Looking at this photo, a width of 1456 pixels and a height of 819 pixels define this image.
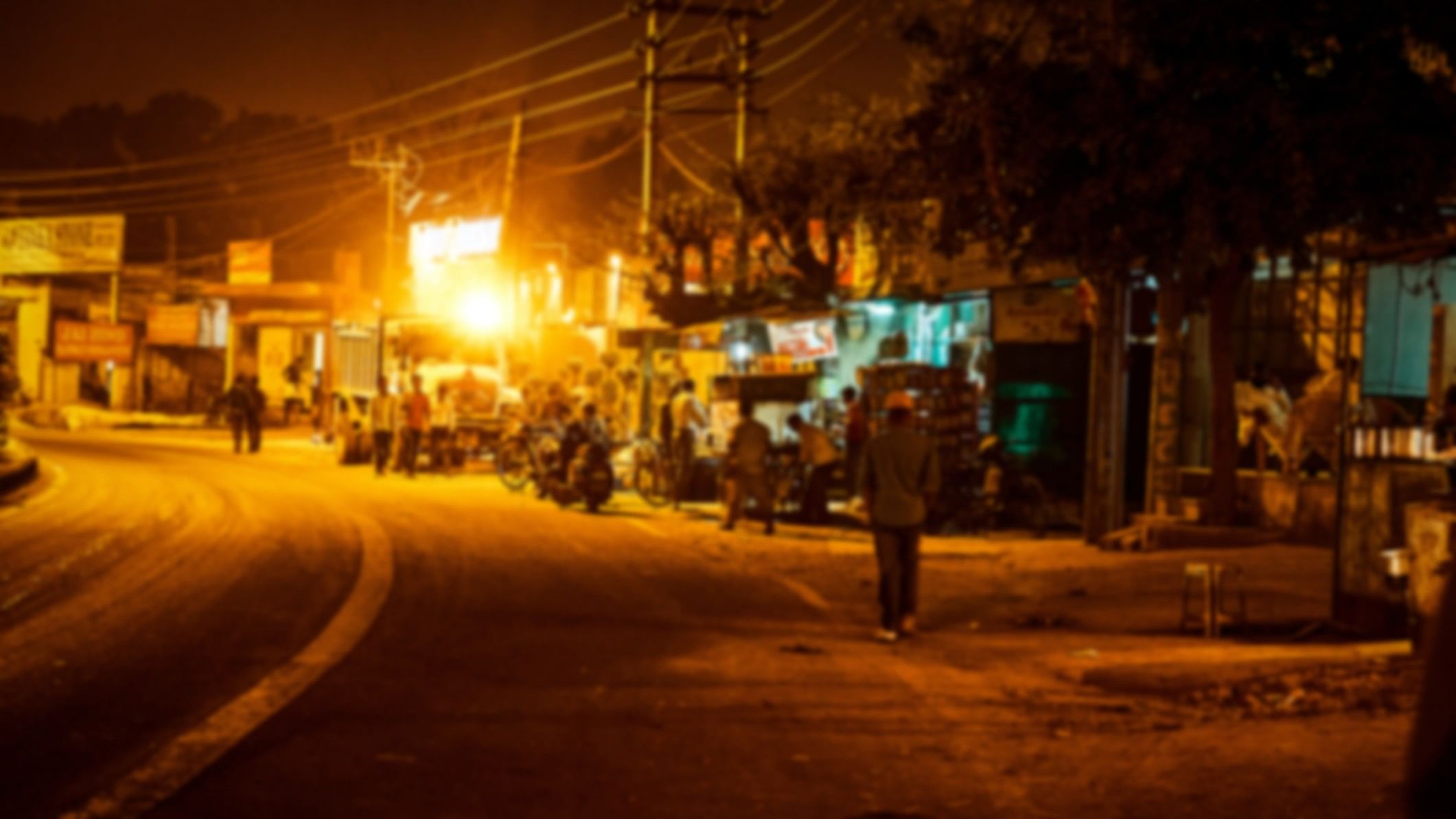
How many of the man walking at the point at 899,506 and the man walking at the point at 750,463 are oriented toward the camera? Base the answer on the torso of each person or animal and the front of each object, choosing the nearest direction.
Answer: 0

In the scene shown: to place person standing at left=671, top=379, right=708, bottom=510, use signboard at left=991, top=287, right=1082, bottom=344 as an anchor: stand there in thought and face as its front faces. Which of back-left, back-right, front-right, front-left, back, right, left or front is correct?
right

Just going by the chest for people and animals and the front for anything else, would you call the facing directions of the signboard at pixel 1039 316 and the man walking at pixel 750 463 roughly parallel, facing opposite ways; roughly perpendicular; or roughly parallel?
roughly parallel, facing opposite ways

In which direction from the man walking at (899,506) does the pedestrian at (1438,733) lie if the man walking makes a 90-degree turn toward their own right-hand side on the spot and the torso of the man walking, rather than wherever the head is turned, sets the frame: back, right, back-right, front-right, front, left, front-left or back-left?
right

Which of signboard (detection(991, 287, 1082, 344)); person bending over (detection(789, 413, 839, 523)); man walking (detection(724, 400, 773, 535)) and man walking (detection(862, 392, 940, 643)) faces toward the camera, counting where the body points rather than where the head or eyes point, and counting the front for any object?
the signboard

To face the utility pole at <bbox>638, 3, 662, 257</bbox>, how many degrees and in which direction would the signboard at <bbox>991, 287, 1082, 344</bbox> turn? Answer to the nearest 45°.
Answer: approximately 135° to its right

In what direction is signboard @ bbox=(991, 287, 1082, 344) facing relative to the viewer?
toward the camera

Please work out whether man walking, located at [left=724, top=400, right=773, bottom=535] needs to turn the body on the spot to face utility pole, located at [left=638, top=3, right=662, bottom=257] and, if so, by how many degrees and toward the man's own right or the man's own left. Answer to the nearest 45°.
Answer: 0° — they already face it

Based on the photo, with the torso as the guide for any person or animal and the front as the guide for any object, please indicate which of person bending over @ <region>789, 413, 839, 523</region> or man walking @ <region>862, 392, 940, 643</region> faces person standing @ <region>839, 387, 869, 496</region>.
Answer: the man walking

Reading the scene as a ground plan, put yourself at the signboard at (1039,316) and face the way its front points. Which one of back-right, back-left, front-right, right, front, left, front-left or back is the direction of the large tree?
left

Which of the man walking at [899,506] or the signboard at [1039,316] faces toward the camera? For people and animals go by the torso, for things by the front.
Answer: the signboard

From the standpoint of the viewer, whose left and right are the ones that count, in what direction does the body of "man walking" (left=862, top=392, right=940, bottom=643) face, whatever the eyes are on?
facing away from the viewer

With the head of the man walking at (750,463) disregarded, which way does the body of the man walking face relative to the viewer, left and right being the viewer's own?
facing away from the viewer
